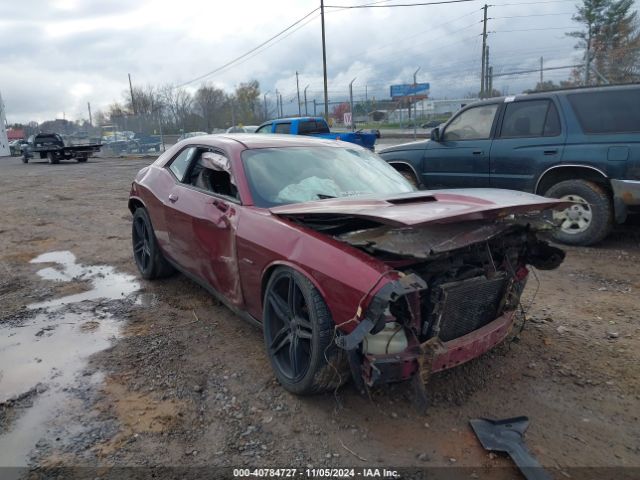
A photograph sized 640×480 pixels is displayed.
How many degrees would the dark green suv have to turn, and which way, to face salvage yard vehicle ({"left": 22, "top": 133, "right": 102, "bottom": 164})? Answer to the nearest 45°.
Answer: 0° — it already faces it

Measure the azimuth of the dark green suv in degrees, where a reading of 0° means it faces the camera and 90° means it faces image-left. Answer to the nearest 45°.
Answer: approximately 135°

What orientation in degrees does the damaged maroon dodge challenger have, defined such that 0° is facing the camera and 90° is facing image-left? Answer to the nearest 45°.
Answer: approximately 315°

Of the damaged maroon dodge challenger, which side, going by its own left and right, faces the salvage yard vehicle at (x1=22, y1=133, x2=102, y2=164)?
back

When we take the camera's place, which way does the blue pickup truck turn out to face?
facing away from the viewer and to the left of the viewer

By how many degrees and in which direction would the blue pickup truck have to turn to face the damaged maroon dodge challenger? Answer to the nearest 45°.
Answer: approximately 135° to its left

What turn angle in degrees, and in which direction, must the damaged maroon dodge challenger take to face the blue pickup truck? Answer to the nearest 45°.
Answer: approximately 135° to its left

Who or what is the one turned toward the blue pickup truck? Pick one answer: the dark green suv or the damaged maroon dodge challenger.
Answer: the dark green suv

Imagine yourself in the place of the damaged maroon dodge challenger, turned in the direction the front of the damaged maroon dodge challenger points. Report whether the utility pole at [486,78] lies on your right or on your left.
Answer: on your left

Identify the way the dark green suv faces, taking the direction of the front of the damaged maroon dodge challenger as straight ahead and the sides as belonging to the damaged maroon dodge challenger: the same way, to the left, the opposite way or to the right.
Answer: the opposite way

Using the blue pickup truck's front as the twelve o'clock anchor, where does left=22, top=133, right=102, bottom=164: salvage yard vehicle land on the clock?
The salvage yard vehicle is roughly at 12 o'clock from the blue pickup truck.

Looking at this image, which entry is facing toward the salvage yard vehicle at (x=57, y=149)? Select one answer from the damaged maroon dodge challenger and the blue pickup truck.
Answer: the blue pickup truck
